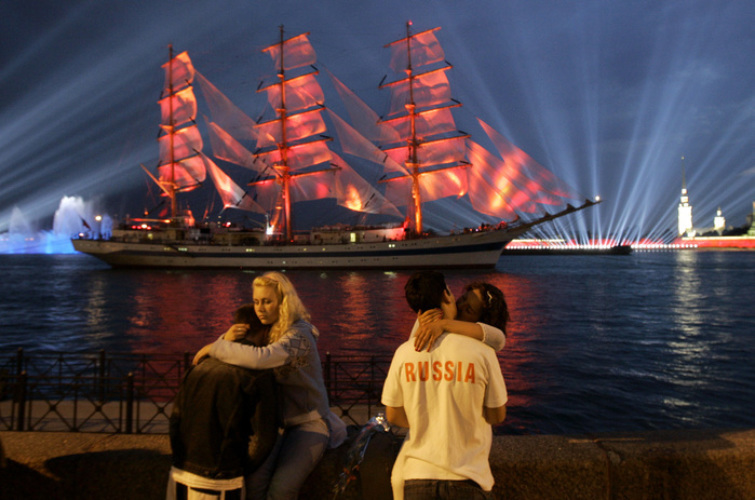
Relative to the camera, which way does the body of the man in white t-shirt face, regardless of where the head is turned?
away from the camera

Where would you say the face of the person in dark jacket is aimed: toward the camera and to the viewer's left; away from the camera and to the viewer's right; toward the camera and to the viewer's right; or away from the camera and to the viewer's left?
away from the camera and to the viewer's right

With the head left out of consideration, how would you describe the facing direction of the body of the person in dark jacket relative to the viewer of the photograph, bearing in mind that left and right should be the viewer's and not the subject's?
facing away from the viewer and to the right of the viewer

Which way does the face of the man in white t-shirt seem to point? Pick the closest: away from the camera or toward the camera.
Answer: away from the camera

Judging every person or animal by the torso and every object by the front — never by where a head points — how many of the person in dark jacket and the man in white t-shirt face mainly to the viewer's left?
0

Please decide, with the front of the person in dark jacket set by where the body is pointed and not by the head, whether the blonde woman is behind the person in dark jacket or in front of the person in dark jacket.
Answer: in front

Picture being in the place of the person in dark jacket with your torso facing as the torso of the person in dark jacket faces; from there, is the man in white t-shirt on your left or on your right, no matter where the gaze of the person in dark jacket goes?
on your right

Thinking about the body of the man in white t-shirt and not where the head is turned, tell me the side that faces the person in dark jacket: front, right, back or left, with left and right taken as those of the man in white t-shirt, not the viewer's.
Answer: left
